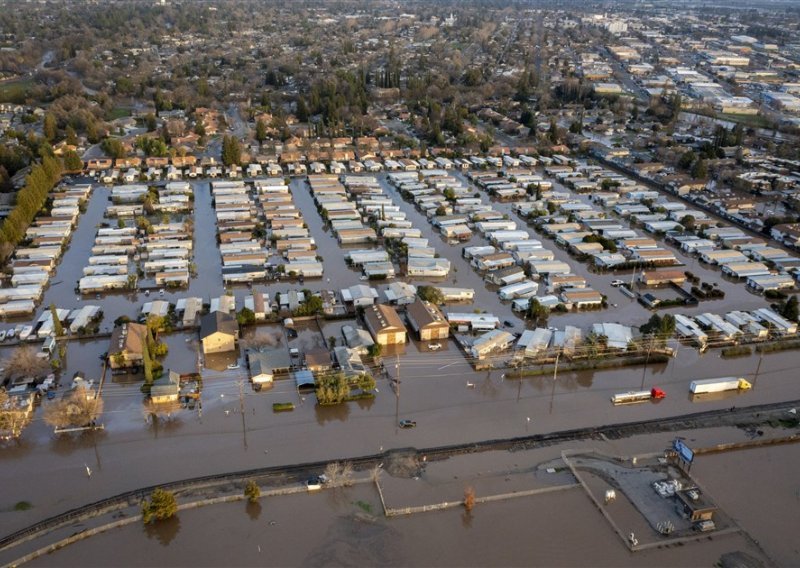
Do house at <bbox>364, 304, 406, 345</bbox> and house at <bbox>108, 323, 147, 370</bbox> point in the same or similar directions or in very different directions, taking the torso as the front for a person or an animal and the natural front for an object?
same or similar directions

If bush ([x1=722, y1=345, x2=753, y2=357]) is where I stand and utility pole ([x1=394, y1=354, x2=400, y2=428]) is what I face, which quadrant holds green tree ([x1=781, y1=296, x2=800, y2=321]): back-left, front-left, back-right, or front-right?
back-right

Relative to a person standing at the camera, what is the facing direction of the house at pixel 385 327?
facing the viewer

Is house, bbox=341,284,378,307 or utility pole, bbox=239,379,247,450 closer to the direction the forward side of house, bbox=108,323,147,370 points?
the utility pole

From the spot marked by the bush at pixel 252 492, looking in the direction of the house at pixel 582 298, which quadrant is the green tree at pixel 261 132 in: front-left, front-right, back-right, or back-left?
front-left

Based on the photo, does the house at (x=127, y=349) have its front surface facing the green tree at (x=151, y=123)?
no

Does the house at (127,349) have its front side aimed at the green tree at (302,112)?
no

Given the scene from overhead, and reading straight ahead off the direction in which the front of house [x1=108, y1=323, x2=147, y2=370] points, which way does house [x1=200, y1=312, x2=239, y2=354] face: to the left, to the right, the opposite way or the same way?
the same way

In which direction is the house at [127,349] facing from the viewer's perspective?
toward the camera

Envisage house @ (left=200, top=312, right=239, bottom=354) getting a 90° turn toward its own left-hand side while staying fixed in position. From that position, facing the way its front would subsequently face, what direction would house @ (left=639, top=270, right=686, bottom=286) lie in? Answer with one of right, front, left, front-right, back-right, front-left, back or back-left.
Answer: front

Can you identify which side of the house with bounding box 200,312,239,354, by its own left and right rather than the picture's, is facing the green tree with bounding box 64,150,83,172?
back

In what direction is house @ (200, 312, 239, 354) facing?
toward the camera

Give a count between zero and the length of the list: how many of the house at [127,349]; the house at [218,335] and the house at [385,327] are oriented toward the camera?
3

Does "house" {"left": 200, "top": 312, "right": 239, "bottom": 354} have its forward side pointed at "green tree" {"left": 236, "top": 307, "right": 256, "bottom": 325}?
no

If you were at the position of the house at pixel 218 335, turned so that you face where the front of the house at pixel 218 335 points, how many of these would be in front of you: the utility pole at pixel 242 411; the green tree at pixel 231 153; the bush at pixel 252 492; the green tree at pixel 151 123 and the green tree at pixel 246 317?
2

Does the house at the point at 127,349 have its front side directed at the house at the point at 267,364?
no
